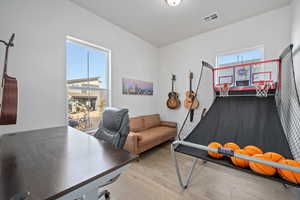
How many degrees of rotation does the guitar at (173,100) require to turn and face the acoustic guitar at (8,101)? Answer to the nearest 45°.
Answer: approximately 45° to its right

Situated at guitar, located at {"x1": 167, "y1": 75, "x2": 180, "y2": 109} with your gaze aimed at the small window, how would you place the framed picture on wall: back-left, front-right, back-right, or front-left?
back-right

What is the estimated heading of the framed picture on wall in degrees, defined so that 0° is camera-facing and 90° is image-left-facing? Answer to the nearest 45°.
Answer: approximately 315°

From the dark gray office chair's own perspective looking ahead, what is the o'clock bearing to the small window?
The small window is roughly at 7 o'clock from the dark gray office chair.

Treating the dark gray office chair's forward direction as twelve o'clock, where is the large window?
The large window is roughly at 4 o'clock from the dark gray office chair.

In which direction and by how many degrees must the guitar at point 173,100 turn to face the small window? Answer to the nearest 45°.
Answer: approximately 45° to its left

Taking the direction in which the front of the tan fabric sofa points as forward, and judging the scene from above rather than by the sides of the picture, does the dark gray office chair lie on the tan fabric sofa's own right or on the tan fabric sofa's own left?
on the tan fabric sofa's own right
